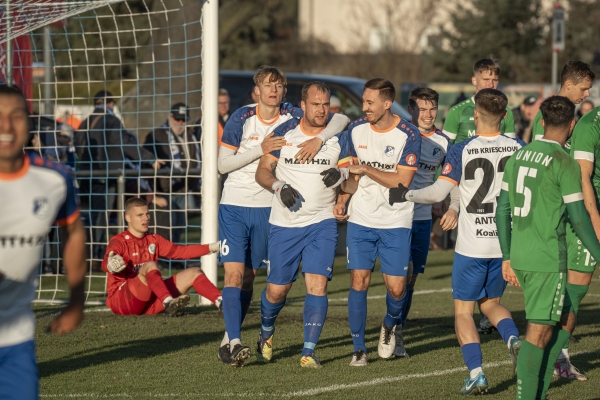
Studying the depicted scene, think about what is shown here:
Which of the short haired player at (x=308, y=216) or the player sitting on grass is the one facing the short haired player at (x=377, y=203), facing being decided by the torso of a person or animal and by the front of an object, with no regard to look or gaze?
the player sitting on grass

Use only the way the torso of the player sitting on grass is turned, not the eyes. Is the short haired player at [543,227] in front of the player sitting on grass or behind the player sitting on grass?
in front

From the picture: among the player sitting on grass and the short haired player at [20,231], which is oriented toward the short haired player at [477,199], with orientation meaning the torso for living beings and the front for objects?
the player sitting on grass

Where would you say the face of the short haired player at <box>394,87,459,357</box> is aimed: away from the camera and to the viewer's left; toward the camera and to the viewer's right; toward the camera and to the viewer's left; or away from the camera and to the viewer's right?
toward the camera and to the viewer's right

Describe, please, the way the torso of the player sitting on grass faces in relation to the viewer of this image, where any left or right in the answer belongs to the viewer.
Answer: facing the viewer and to the right of the viewer

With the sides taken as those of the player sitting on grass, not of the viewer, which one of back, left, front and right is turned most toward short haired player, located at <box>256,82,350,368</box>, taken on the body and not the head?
front

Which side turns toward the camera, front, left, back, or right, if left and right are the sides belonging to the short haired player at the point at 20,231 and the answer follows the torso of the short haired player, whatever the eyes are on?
front

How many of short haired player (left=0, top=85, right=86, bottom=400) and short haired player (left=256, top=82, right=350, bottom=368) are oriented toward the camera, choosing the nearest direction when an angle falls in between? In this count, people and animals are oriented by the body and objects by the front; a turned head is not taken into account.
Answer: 2

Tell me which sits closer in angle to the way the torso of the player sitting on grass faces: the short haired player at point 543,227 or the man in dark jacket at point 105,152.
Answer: the short haired player

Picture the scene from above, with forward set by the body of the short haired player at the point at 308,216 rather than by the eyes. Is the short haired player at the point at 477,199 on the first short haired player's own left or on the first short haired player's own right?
on the first short haired player's own left
